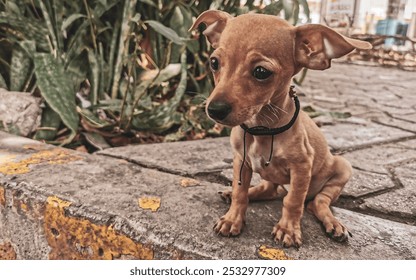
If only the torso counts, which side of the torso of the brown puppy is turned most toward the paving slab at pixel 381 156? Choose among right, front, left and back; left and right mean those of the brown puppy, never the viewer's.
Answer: back

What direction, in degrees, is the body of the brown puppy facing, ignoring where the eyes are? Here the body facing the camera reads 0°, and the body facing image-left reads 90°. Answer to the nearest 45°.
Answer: approximately 45°

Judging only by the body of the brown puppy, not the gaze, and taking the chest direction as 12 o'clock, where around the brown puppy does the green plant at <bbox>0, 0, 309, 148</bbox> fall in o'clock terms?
The green plant is roughly at 3 o'clock from the brown puppy.

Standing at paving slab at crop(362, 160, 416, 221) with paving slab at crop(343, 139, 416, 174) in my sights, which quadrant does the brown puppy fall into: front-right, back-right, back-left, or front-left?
back-left
